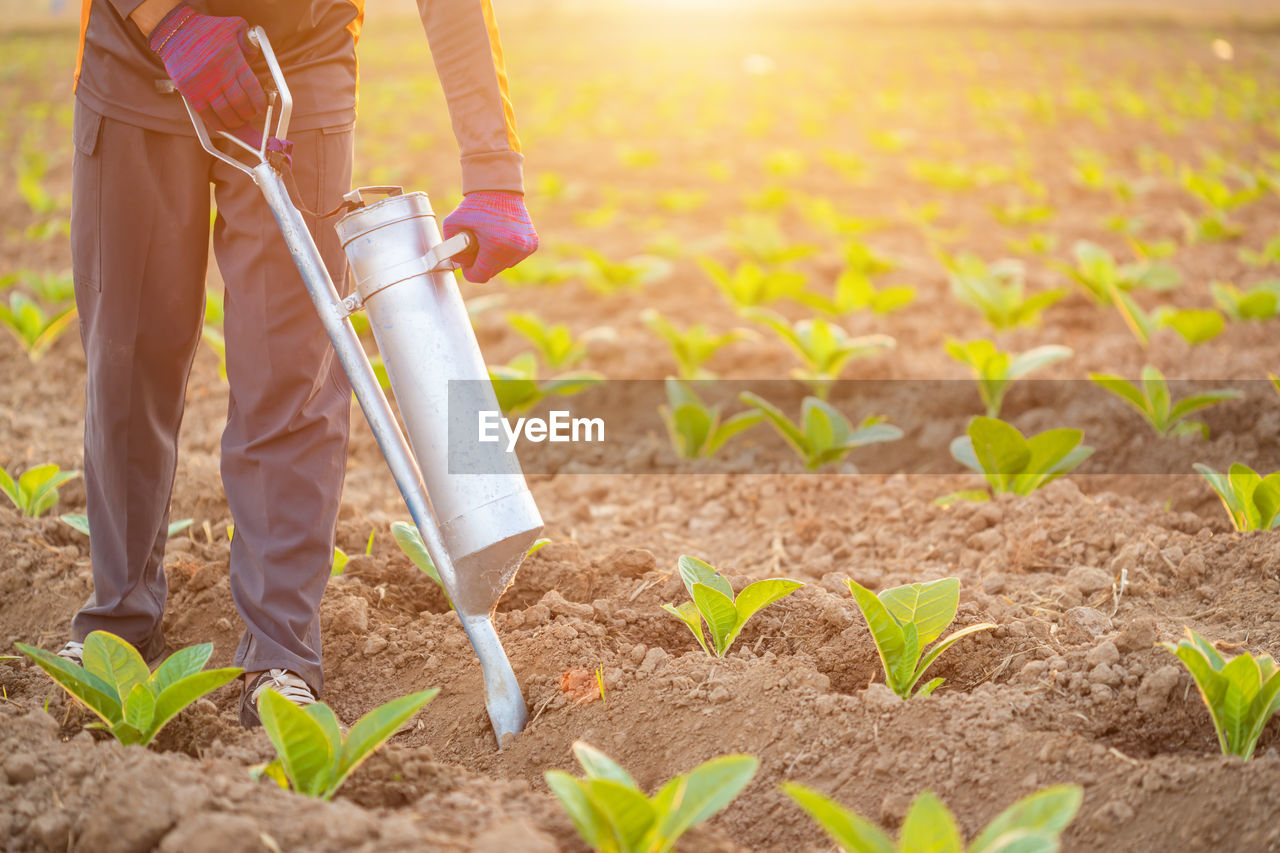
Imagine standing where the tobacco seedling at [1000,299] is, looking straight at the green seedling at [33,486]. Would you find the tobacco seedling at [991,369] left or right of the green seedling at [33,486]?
left

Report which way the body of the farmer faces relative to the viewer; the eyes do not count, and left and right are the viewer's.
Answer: facing the viewer

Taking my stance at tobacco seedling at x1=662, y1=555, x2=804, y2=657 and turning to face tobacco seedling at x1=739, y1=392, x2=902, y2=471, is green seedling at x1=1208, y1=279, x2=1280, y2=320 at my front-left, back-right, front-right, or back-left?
front-right

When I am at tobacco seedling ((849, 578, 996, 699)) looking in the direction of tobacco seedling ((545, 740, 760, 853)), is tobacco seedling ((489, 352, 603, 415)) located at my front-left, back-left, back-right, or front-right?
back-right

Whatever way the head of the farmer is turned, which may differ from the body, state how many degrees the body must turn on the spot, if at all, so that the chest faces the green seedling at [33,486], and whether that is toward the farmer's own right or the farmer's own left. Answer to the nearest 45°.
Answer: approximately 135° to the farmer's own right

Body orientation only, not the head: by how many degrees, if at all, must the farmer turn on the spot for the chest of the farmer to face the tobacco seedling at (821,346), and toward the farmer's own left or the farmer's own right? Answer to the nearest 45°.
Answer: approximately 135° to the farmer's own left

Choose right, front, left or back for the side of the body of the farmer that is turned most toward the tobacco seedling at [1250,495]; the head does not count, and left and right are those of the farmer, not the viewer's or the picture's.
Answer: left

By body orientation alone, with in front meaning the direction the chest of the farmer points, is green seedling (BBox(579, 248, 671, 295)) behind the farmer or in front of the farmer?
behind

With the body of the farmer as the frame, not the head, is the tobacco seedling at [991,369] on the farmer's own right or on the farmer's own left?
on the farmer's own left

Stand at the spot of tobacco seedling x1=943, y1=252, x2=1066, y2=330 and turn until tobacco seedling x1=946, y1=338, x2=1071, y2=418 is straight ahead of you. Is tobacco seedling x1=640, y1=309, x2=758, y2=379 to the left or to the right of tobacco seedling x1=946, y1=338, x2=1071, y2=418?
right

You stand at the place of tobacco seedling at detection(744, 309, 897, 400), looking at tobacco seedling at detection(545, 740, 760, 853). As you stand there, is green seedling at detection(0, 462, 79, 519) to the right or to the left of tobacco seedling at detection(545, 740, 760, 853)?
right

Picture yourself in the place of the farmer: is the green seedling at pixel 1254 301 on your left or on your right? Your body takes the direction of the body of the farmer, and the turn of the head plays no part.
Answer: on your left
